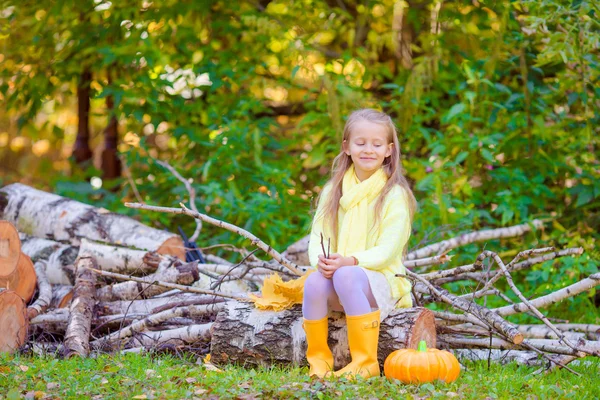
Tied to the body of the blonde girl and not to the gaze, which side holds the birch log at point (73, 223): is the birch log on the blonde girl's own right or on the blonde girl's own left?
on the blonde girl's own right

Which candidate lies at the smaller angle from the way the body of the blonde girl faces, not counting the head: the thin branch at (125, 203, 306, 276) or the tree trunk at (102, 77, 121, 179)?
the thin branch

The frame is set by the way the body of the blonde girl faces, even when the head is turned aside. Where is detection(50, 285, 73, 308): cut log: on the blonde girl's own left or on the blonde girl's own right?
on the blonde girl's own right

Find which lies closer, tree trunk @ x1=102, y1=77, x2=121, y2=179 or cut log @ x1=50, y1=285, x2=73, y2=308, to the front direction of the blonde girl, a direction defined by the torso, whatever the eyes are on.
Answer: the cut log

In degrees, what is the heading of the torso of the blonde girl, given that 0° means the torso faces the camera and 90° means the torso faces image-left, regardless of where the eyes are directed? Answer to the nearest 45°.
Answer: approximately 45°

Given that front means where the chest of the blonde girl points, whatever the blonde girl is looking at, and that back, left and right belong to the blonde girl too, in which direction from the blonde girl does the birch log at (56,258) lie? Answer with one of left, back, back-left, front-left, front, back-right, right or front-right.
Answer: right

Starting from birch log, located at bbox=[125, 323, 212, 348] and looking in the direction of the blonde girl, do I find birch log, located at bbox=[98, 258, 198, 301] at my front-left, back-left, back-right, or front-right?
back-left

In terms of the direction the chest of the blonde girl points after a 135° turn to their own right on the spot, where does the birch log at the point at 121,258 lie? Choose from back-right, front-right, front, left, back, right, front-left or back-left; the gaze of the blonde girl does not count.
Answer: front-left
